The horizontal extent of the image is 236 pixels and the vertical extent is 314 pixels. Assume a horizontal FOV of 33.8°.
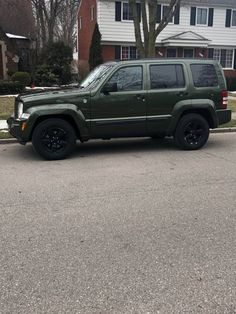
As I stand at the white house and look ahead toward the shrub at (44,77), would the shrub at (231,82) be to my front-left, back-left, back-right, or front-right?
back-left

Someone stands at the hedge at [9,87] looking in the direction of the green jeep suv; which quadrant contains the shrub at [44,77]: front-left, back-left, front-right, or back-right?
back-left

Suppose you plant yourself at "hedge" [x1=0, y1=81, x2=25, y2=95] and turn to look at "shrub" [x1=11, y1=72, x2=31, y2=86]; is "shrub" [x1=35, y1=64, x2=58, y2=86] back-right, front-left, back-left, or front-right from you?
front-right

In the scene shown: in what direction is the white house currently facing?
toward the camera

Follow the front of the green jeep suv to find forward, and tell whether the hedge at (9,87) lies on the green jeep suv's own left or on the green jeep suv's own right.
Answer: on the green jeep suv's own right

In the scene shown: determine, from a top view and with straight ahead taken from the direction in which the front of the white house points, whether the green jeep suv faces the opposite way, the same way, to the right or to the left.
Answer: to the right

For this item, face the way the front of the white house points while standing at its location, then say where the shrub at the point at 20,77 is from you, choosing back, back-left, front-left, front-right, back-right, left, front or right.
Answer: front-right

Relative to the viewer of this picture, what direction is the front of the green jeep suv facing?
facing to the left of the viewer

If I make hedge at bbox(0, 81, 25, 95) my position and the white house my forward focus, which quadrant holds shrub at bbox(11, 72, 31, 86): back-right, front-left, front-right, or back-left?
front-left

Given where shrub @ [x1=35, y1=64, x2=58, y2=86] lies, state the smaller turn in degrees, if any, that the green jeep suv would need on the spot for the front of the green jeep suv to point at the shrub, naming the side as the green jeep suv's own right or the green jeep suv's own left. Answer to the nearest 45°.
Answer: approximately 90° to the green jeep suv's own right

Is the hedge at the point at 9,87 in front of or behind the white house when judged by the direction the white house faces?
in front

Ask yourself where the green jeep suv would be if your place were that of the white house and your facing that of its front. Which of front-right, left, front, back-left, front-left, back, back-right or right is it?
front

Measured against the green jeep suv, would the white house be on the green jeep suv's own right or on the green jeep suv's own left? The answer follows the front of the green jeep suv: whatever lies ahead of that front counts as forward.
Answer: on the green jeep suv's own right

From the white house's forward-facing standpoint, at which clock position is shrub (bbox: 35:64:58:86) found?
The shrub is roughly at 2 o'clock from the white house.
